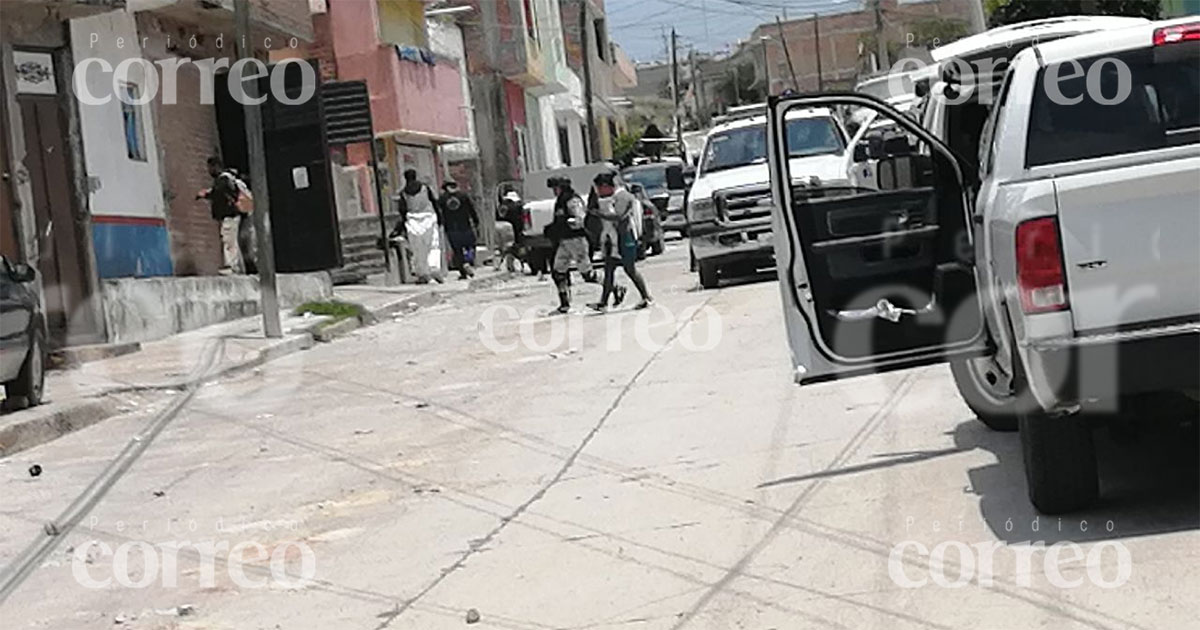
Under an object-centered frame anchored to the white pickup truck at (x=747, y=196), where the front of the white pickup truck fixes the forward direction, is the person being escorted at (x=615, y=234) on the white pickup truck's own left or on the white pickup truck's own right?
on the white pickup truck's own right

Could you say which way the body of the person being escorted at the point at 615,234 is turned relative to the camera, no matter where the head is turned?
to the viewer's left

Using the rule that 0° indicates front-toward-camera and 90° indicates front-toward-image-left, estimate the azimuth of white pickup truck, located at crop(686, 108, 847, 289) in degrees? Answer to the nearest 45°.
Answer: approximately 0°

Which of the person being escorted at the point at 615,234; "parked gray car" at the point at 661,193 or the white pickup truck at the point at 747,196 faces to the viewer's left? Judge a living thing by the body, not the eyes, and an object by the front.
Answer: the person being escorted

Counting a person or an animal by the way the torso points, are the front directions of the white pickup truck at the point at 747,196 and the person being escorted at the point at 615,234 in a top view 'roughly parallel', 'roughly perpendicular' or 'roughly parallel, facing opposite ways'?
roughly perpendicular

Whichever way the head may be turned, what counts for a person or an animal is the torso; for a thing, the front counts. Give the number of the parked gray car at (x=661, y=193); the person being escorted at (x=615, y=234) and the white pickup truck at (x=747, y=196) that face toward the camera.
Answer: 2

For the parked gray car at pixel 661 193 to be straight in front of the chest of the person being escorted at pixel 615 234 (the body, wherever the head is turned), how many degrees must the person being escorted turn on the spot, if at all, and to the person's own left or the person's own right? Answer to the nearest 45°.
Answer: approximately 90° to the person's own right

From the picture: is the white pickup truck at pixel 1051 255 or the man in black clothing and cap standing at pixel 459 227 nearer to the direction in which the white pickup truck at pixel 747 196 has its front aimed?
the white pickup truck
